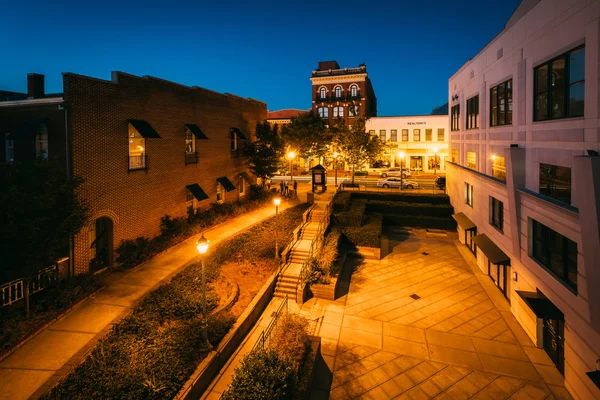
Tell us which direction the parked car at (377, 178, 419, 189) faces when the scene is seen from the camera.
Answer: facing to the right of the viewer

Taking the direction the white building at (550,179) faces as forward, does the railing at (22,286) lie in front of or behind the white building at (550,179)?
in front

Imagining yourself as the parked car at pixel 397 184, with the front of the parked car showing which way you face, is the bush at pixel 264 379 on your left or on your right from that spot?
on your right

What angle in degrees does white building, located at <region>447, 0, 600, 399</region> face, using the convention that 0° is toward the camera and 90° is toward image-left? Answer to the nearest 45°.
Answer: approximately 90°

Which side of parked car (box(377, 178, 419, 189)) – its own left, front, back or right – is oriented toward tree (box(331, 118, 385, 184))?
back

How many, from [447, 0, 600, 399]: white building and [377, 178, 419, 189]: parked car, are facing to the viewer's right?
1

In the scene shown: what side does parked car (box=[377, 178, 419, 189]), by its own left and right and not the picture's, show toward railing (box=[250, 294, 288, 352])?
right
